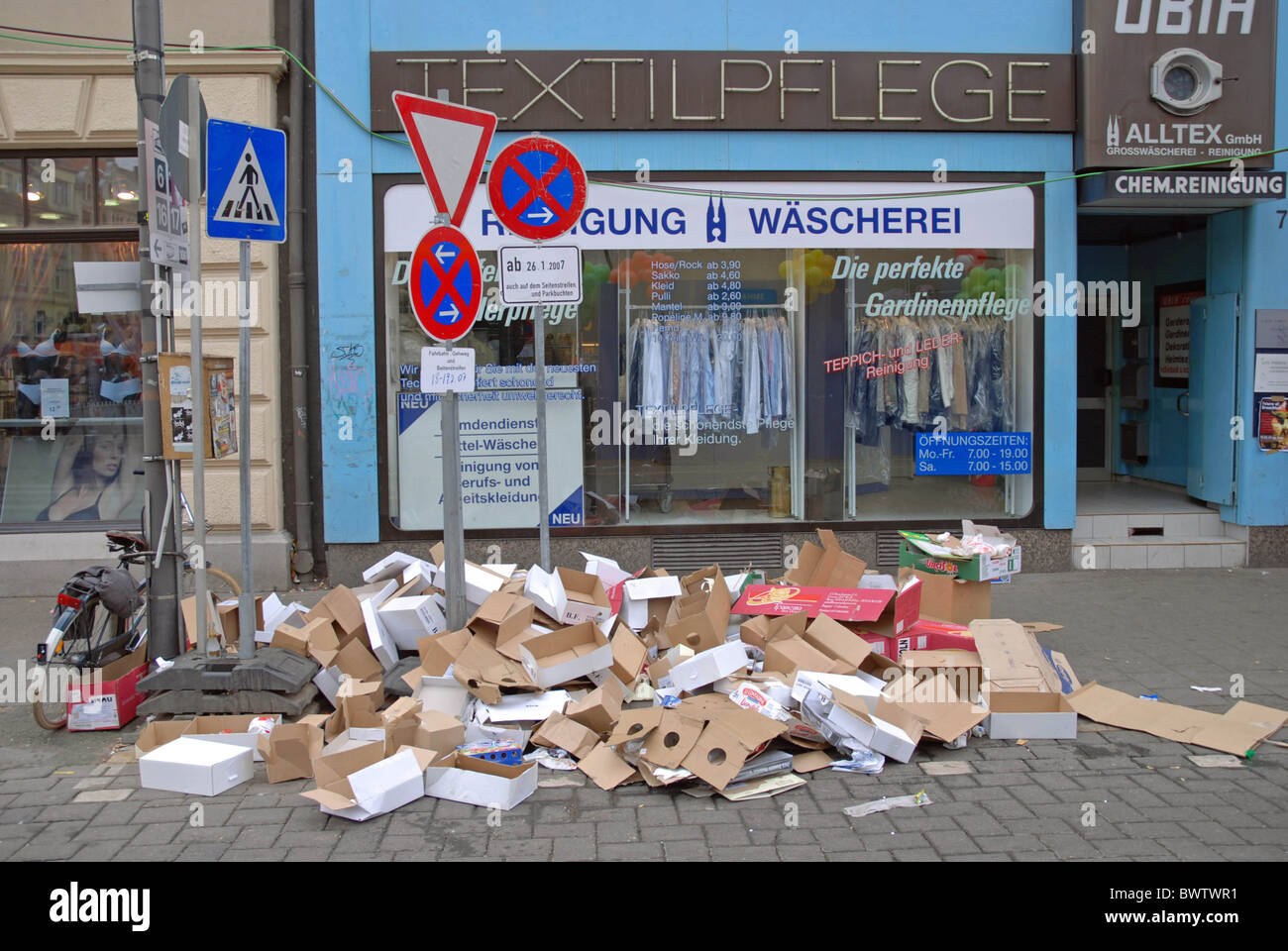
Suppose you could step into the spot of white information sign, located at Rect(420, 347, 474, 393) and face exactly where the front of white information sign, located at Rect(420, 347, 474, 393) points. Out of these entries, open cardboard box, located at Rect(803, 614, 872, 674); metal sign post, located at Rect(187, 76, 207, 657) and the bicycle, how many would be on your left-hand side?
1

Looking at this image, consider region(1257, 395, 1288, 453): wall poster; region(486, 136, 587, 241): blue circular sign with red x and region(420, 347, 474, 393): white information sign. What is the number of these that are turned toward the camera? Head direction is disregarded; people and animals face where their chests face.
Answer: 3

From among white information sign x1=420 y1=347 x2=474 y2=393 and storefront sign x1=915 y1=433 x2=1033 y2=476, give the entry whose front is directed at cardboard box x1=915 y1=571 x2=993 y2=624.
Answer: the storefront sign

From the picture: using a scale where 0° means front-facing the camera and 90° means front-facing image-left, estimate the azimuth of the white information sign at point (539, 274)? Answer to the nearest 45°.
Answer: approximately 0°

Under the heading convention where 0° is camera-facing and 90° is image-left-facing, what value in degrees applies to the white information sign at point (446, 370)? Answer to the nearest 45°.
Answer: approximately 0°

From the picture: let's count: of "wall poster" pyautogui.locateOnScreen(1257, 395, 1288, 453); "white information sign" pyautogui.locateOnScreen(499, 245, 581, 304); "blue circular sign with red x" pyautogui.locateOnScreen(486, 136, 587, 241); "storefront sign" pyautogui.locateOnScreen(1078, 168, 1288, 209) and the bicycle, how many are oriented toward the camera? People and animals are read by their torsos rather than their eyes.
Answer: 4

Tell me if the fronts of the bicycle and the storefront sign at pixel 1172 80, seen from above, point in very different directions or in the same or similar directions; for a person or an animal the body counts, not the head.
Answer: very different directions

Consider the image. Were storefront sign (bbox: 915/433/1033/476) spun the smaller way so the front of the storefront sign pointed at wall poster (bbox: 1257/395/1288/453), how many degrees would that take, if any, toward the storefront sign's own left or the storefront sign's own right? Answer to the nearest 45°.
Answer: approximately 90° to the storefront sign's own left

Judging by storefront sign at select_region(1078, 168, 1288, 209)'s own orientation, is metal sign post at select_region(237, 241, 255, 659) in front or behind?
in front

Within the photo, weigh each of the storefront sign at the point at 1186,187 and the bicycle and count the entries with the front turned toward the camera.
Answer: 1

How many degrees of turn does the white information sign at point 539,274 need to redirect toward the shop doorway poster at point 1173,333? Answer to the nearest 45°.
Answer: approximately 135° to its left

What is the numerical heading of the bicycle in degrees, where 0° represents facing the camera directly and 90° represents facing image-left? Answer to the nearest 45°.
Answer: approximately 225°
